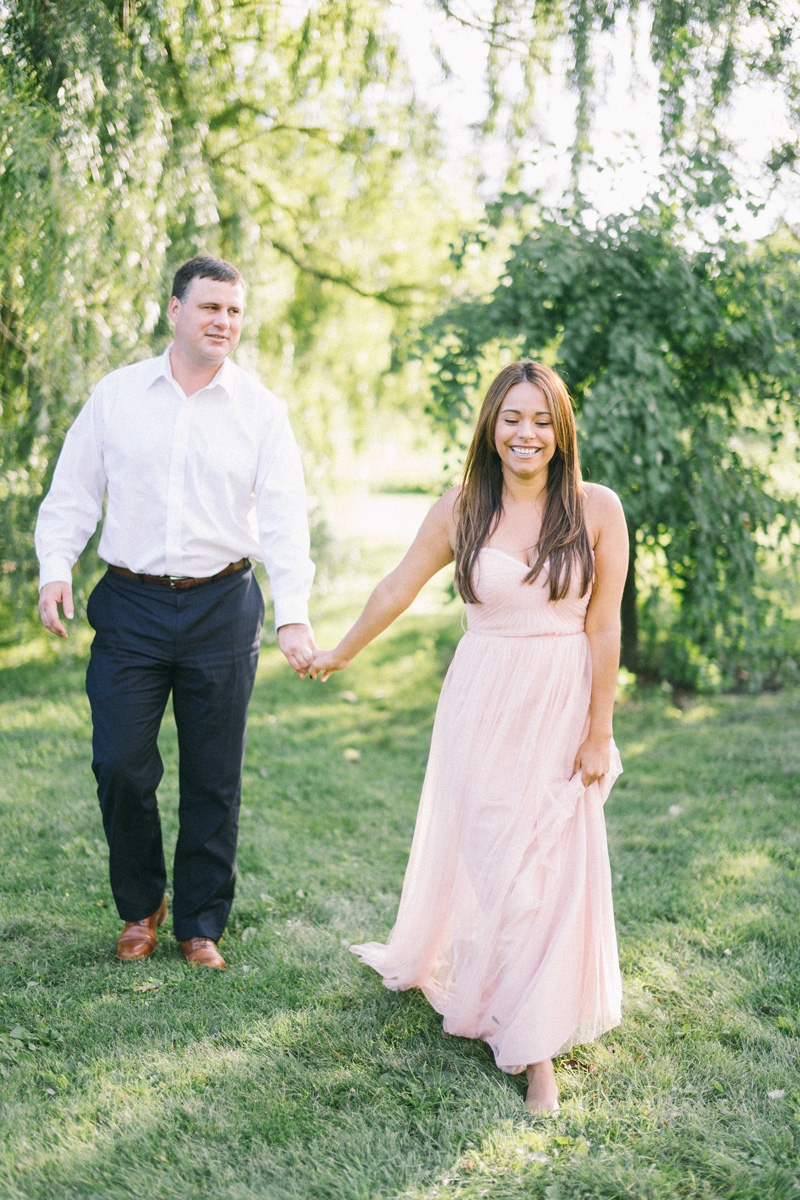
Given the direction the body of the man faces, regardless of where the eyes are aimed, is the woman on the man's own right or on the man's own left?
on the man's own left

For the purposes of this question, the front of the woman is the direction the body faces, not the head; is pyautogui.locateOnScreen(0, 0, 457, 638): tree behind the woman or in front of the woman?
behind

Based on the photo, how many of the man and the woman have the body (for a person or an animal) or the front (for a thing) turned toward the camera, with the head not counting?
2

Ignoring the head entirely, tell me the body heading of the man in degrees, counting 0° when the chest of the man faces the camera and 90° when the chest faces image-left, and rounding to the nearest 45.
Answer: approximately 0°

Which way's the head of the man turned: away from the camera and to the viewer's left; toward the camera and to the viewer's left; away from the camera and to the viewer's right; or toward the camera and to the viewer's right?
toward the camera and to the viewer's right

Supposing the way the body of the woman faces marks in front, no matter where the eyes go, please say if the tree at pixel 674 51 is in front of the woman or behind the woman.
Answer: behind

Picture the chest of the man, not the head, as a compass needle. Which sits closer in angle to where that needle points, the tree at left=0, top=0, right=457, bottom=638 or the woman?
the woman
